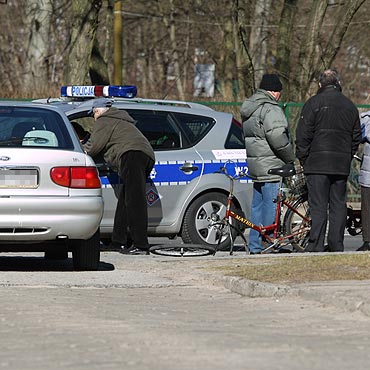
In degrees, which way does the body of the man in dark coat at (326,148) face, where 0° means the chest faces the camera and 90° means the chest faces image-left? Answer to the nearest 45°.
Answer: approximately 180°

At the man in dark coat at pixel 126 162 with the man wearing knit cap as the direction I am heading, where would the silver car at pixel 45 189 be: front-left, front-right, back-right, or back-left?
back-right

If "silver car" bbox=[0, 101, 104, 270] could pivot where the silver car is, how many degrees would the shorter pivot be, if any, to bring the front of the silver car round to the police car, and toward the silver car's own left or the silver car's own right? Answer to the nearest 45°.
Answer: approximately 45° to the silver car's own right

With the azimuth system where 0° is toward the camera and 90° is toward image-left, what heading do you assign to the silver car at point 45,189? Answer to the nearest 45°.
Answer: approximately 180°

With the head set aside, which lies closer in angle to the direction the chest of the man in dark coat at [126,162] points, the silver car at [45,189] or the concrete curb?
the silver car

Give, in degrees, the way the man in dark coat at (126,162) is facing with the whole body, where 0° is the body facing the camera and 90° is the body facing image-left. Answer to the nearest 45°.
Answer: approximately 90°

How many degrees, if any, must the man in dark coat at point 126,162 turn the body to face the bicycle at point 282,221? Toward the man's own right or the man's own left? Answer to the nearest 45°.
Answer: approximately 180°
